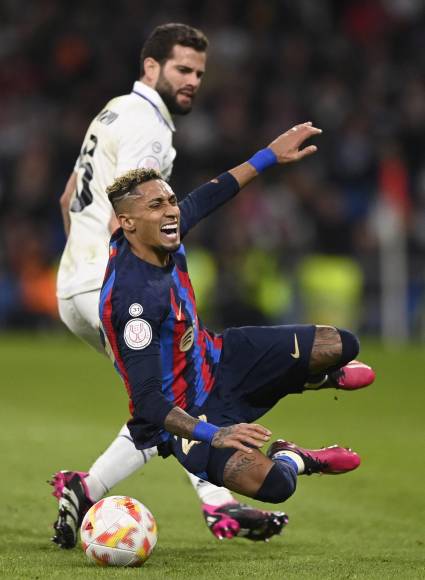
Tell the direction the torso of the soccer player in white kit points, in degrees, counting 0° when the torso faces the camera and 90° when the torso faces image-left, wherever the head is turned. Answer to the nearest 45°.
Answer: approximately 270°
